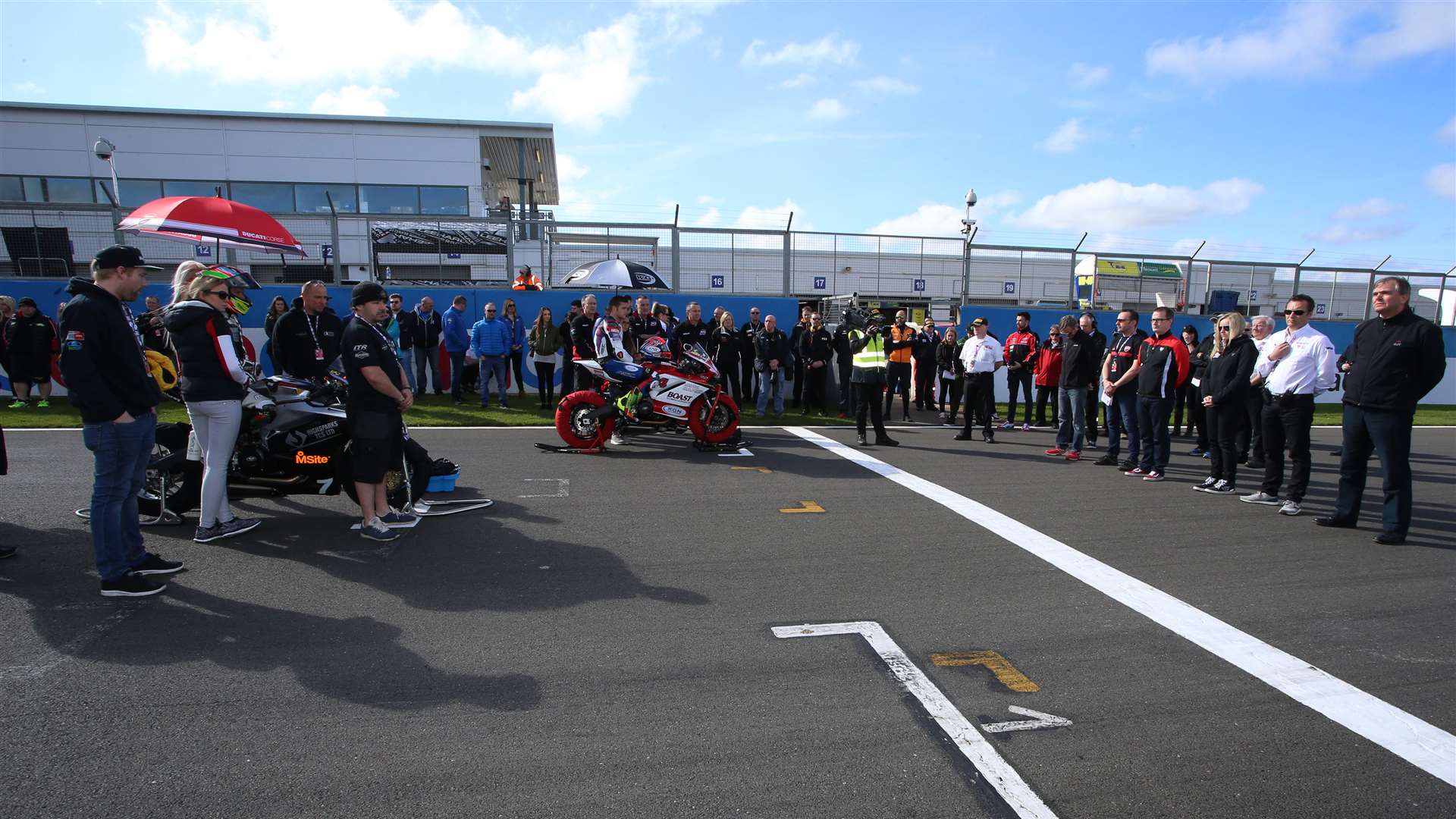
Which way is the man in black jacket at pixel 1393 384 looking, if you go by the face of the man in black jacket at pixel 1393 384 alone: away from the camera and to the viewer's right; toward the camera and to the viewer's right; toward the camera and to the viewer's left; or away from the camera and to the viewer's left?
toward the camera and to the viewer's left

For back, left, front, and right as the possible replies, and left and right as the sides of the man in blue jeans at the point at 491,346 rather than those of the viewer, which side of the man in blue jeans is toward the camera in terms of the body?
front

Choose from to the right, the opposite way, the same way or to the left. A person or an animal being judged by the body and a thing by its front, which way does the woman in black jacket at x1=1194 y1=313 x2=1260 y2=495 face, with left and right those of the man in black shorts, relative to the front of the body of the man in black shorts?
the opposite way

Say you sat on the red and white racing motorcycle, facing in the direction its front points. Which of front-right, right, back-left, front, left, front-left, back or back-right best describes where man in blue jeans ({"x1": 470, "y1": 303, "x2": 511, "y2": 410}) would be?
back-left

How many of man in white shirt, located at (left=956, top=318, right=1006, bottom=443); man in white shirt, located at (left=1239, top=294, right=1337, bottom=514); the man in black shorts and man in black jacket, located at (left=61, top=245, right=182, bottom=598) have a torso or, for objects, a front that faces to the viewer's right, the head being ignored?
2

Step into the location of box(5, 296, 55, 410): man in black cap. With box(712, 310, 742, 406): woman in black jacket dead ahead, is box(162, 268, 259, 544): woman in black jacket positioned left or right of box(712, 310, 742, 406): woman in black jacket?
right

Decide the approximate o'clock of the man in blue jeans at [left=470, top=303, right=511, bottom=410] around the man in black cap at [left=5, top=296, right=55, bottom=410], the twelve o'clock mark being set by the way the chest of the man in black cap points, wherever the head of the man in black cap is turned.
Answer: The man in blue jeans is roughly at 10 o'clock from the man in black cap.

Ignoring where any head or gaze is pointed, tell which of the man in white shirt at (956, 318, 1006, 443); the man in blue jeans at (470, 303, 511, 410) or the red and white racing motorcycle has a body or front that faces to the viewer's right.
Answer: the red and white racing motorcycle

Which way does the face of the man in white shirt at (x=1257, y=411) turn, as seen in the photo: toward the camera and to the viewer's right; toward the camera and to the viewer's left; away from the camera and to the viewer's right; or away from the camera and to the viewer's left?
toward the camera and to the viewer's left

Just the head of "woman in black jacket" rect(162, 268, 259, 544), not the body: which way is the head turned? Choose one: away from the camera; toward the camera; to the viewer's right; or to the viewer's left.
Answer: to the viewer's right

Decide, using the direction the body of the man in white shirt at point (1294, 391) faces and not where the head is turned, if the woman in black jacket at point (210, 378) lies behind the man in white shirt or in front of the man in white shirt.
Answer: in front

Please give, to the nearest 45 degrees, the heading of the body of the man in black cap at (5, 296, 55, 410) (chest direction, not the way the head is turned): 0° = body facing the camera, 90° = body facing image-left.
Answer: approximately 0°

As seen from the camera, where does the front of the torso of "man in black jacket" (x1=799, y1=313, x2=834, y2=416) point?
toward the camera

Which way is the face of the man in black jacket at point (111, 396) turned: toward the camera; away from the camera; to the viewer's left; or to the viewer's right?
to the viewer's right

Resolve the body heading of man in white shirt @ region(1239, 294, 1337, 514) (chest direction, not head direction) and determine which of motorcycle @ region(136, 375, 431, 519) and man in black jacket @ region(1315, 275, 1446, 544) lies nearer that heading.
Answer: the motorcycle
